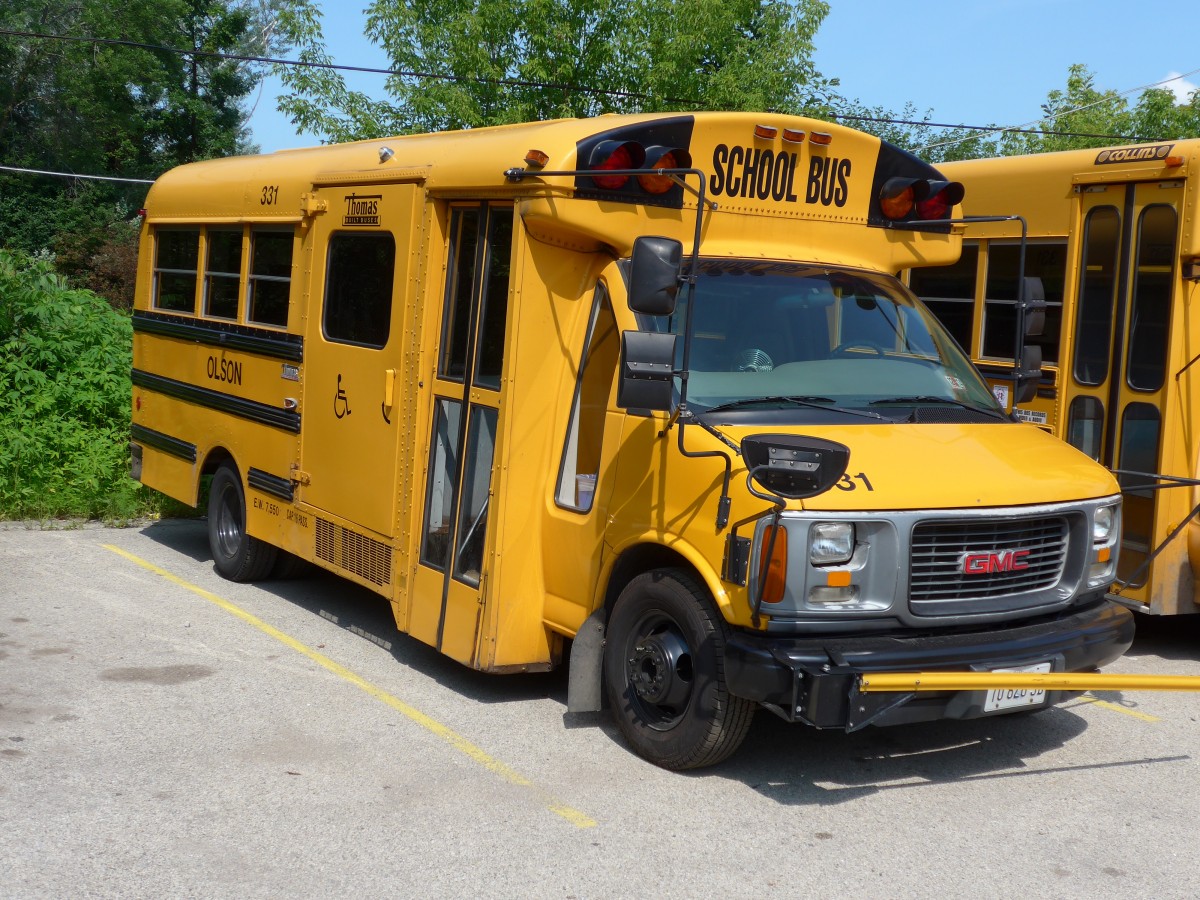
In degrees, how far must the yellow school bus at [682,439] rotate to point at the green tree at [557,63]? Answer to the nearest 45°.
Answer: approximately 135° to its left

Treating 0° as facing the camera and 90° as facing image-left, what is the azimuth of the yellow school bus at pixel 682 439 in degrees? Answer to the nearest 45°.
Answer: approximately 315°

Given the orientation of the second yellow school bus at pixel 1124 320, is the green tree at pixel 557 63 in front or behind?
behind

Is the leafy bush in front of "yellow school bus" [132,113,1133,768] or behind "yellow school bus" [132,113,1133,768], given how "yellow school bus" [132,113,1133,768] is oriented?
behind

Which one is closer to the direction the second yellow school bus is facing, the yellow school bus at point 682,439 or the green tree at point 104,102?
the yellow school bus

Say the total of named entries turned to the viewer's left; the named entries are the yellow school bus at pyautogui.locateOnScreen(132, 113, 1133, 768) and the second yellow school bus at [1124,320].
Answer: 0

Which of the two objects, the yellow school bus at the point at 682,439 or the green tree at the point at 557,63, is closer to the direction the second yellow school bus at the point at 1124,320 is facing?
the yellow school bus

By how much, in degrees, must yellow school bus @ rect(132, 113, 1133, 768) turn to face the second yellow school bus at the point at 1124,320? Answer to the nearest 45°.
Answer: approximately 90° to its left

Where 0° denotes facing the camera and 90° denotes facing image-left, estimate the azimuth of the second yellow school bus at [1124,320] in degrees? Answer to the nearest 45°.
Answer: approximately 315°
